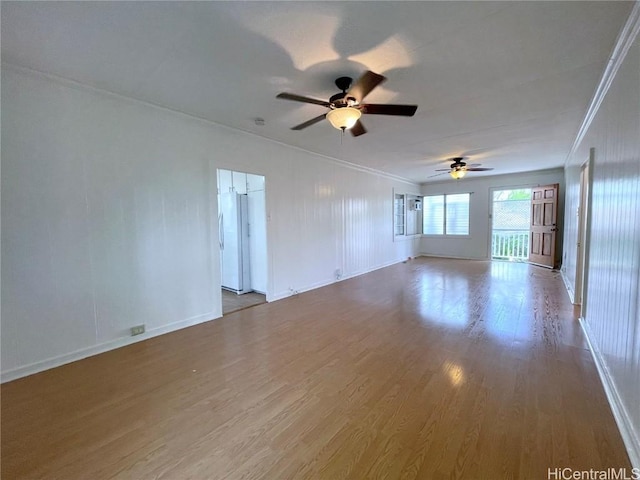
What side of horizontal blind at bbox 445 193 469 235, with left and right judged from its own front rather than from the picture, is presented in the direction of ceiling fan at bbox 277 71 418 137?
front

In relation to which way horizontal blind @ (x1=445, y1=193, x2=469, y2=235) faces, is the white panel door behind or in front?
in front

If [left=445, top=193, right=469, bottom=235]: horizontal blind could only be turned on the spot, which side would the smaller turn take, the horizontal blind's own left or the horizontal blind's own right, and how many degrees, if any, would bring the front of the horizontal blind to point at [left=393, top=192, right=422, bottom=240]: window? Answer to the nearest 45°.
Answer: approximately 45° to the horizontal blind's own right

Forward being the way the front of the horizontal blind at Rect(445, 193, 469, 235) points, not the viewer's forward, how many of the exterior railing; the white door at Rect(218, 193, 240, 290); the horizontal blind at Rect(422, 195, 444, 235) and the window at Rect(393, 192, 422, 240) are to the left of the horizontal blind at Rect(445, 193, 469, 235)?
1

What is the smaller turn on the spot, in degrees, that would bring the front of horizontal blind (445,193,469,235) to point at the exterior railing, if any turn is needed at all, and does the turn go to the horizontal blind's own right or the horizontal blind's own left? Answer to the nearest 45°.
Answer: approximately 90° to the horizontal blind's own left

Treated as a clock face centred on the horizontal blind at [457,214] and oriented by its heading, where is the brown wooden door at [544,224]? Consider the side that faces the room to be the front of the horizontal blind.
The brown wooden door is roughly at 10 o'clock from the horizontal blind.

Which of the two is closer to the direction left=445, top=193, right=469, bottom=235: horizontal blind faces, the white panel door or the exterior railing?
the white panel door

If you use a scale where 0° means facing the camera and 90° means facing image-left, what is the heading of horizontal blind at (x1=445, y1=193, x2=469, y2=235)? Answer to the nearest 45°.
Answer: approximately 0°

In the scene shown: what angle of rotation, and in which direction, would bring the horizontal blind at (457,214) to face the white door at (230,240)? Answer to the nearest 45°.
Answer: approximately 45° to its right

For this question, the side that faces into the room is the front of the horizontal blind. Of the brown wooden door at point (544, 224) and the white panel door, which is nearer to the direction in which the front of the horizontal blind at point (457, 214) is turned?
the white panel door

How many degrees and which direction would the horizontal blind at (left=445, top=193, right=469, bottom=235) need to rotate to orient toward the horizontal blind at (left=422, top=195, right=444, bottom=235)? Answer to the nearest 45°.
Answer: approximately 90° to its right
